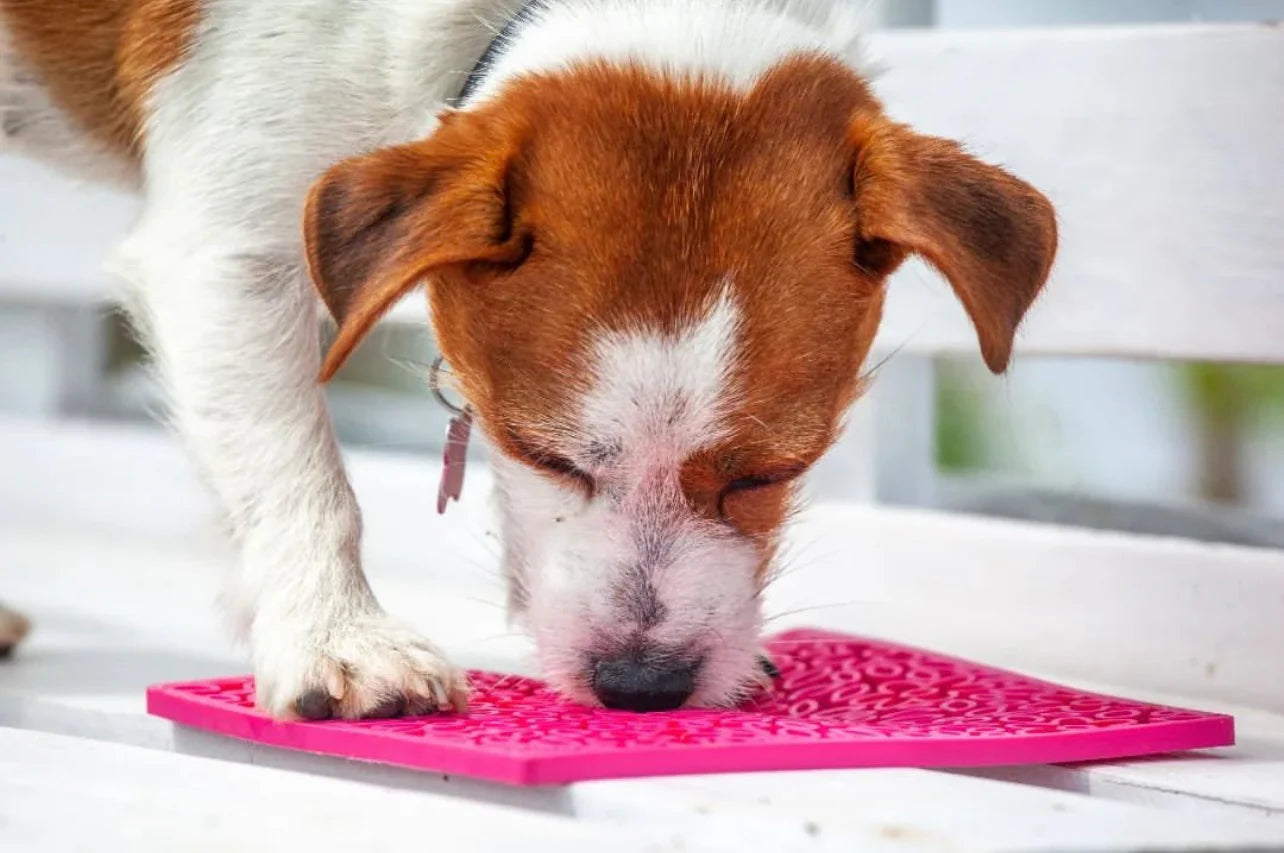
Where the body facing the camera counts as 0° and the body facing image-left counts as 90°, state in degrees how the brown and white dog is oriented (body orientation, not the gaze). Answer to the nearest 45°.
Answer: approximately 315°

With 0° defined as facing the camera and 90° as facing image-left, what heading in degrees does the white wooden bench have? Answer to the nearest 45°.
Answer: approximately 0°
